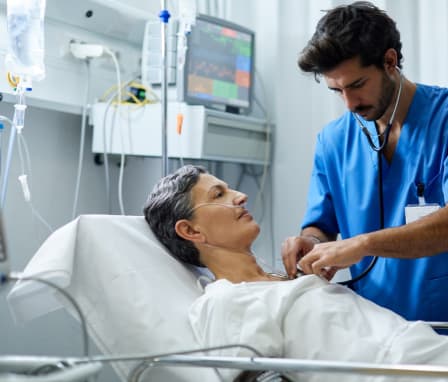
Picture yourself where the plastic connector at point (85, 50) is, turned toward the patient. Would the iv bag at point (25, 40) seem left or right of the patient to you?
right

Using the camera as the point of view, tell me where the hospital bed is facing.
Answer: facing to the right of the viewer

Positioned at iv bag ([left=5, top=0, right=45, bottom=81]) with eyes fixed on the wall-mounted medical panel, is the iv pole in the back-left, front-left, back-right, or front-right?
front-right

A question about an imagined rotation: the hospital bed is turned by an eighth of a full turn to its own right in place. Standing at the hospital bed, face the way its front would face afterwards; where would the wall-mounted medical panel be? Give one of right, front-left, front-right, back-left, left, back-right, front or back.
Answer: back-left

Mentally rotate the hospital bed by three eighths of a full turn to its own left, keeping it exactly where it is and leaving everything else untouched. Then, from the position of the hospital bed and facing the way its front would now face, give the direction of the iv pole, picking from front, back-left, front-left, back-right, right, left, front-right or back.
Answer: front-right

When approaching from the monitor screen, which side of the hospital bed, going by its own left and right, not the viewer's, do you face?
left

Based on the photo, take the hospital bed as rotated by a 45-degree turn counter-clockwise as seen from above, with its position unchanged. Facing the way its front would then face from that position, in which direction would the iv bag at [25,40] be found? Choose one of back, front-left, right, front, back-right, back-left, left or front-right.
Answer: left
